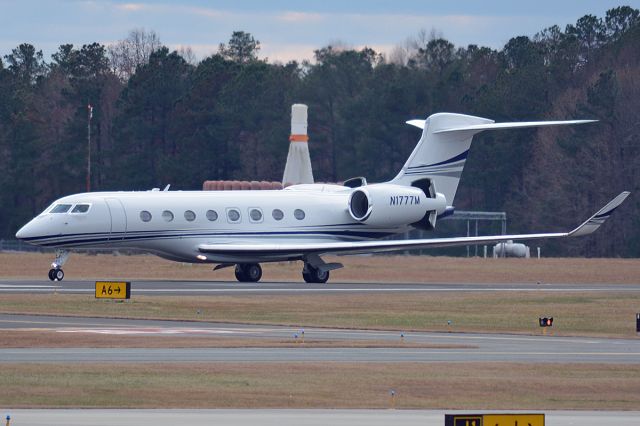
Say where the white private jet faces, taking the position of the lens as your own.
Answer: facing the viewer and to the left of the viewer
